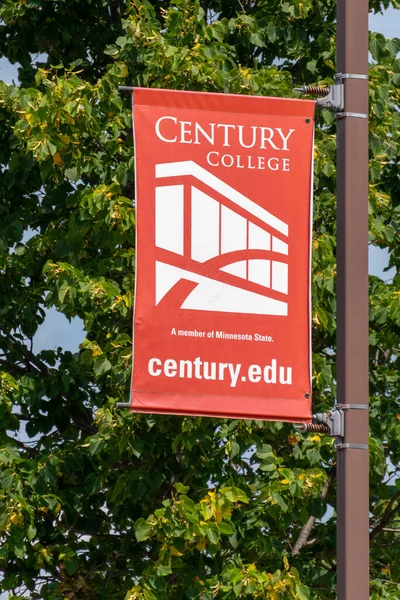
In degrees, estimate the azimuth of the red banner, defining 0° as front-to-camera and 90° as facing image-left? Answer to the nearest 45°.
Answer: approximately 0°

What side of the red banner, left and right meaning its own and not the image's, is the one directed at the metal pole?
left

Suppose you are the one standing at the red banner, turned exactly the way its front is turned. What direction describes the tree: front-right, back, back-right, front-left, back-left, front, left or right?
back
